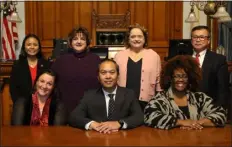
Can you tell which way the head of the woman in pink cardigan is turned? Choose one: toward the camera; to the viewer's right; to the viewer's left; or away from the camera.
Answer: toward the camera

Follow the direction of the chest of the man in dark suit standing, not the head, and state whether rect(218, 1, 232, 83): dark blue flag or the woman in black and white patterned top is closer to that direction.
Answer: the woman in black and white patterned top

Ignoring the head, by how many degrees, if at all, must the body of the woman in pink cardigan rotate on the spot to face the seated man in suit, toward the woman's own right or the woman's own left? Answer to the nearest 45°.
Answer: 0° — they already face them

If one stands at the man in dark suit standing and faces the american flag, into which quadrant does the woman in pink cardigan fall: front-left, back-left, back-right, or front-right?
front-left

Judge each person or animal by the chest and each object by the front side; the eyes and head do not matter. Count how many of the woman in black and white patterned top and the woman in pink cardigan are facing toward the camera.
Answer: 2

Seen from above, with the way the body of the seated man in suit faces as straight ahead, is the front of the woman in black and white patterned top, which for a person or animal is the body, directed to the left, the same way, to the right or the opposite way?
the same way

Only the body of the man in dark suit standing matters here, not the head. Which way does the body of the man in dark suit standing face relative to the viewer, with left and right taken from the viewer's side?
facing the viewer and to the left of the viewer

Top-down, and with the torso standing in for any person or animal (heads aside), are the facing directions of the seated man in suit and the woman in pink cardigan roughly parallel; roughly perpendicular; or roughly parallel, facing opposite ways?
roughly parallel

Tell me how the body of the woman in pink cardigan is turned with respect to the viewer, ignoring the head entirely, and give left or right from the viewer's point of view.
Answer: facing the viewer

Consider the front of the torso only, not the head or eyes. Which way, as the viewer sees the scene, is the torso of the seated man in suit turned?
toward the camera

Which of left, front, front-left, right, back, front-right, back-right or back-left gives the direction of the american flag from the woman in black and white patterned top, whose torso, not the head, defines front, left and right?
back-right

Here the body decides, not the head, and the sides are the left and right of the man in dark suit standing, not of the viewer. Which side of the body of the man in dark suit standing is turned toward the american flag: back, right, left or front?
right

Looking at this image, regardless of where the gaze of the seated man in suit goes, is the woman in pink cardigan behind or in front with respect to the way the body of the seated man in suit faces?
behind
